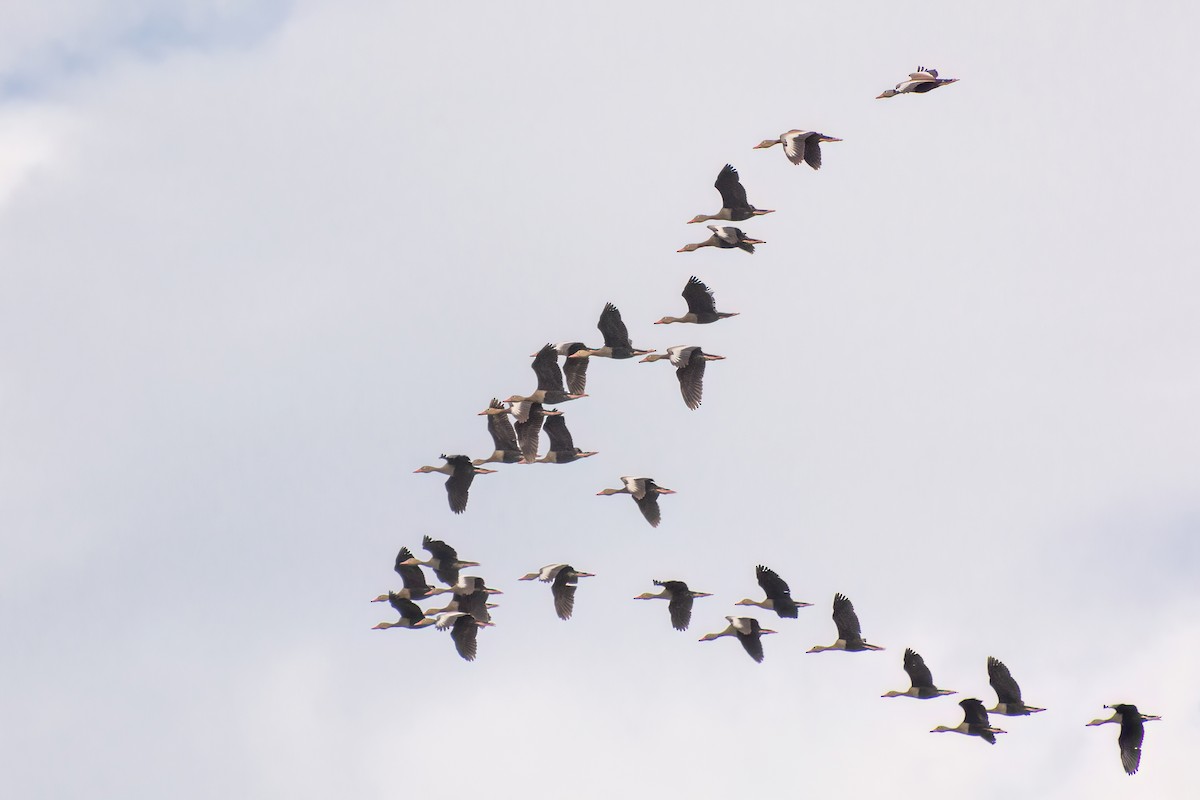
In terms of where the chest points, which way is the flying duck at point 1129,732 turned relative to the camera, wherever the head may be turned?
to the viewer's left

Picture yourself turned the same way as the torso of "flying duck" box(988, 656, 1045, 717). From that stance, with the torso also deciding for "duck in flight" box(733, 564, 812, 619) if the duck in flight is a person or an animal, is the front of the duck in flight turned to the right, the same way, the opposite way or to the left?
the same way

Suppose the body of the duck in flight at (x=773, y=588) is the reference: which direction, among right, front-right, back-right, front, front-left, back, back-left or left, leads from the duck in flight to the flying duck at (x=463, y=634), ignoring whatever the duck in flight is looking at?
front

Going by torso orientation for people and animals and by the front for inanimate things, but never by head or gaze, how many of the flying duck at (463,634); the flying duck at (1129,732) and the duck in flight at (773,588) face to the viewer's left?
3

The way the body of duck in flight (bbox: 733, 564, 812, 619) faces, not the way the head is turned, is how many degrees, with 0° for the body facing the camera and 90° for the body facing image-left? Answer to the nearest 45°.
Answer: approximately 90°

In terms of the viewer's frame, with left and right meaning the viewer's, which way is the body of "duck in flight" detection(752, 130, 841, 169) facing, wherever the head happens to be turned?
facing to the left of the viewer

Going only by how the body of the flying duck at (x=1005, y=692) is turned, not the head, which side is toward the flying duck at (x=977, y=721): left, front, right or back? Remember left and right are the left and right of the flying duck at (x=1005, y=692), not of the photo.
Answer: front

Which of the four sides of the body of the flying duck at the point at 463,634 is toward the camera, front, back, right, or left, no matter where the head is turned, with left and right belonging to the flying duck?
left

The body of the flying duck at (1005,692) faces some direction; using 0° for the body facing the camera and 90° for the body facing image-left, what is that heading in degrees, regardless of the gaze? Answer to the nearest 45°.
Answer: approximately 90°

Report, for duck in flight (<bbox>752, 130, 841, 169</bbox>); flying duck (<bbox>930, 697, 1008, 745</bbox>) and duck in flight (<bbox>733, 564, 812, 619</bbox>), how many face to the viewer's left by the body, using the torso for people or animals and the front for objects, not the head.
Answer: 3

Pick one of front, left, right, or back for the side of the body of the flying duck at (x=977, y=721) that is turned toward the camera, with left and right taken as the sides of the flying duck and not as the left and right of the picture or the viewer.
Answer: left

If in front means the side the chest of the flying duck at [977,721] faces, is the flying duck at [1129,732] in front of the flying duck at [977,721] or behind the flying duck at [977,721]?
behind

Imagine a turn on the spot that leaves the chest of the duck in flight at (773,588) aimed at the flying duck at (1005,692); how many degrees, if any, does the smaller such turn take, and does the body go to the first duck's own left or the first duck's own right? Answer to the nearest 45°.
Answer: approximately 180°

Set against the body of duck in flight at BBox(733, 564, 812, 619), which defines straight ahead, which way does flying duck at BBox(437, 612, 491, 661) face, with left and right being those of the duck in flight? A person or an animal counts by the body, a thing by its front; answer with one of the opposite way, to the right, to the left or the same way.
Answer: the same way

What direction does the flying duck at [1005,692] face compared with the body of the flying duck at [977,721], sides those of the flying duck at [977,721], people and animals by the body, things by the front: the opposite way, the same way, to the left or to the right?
the same way

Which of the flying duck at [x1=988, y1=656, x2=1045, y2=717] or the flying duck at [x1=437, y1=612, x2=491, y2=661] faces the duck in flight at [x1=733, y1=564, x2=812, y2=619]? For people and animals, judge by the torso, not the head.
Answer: the flying duck at [x1=988, y1=656, x2=1045, y2=717]
